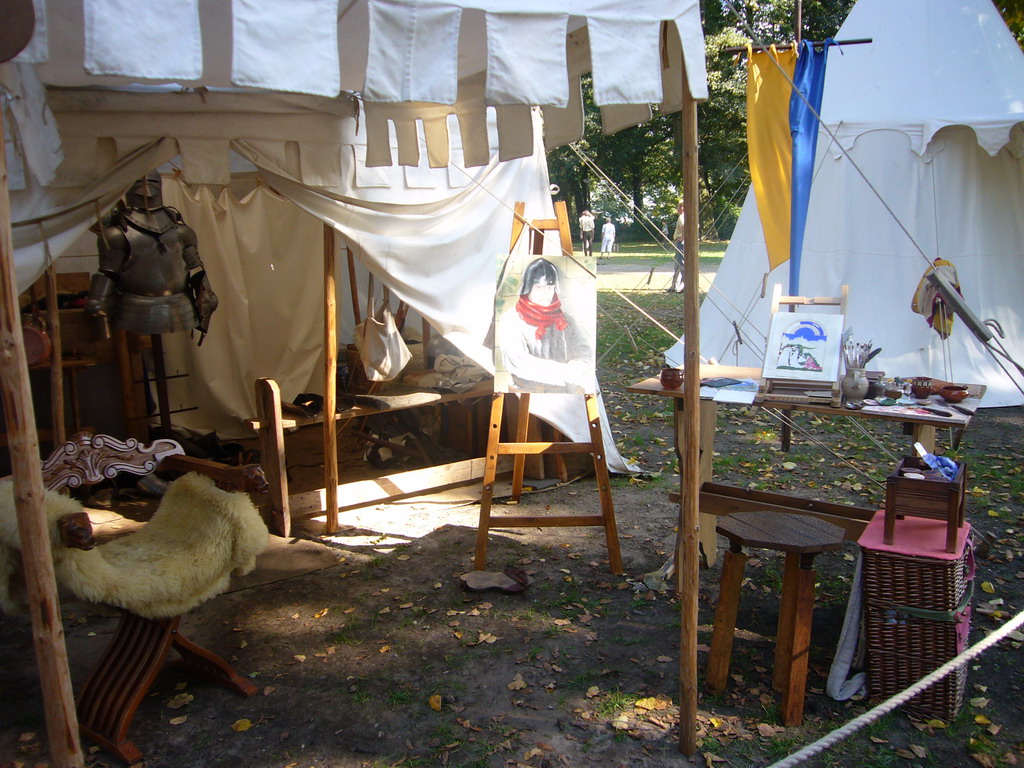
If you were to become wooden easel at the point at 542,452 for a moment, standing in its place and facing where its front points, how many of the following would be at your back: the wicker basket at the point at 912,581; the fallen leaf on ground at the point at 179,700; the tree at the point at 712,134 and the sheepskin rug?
1

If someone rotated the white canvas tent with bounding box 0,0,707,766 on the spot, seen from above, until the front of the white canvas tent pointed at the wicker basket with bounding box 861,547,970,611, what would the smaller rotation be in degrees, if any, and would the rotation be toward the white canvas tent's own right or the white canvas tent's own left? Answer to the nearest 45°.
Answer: approximately 90° to the white canvas tent's own left

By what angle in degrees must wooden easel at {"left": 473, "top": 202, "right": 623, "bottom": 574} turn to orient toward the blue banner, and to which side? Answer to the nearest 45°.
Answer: approximately 135° to its left

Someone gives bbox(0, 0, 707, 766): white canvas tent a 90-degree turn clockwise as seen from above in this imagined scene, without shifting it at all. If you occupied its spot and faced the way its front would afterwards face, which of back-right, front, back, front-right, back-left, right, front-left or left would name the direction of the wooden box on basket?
back

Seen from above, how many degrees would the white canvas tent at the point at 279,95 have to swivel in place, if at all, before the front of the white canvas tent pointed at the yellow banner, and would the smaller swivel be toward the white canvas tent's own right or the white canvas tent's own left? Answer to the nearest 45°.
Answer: approximately 135° to the white canvas tent's own left

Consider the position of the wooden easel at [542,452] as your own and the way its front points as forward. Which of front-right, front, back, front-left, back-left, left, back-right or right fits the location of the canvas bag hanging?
back-right

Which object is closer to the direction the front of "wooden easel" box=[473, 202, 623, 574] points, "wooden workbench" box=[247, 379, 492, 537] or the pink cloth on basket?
the pink cloth on basket

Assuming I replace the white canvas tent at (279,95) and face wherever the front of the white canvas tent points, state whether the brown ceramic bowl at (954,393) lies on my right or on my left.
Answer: on my left

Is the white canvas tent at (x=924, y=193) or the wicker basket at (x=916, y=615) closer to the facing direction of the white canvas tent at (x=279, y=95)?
the wicker basket

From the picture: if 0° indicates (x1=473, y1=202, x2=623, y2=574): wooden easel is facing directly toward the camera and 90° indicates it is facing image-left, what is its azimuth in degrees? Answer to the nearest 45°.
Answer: approximately 0°
